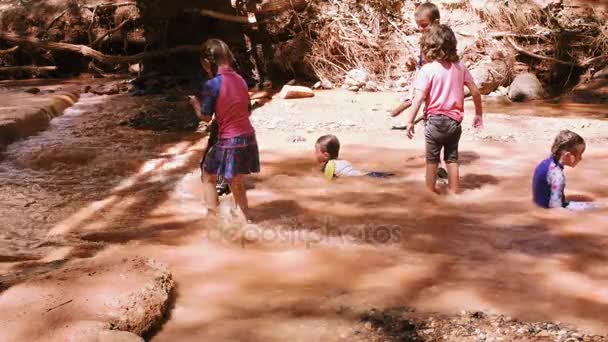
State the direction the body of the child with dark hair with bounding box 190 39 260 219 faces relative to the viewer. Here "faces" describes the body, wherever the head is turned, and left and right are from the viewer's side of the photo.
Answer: facing away from the viewer and to the left of the viewer

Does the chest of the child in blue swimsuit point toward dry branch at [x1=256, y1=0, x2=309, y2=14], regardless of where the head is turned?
no

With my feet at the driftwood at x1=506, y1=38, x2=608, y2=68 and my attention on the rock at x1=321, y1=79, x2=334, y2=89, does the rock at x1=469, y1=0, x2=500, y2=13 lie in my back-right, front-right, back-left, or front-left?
front-right

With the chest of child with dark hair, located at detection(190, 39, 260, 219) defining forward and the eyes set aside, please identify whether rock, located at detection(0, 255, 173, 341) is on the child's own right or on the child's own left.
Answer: on the child's own left

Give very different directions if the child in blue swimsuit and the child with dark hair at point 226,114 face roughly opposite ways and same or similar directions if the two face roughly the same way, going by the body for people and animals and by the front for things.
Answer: very different directions

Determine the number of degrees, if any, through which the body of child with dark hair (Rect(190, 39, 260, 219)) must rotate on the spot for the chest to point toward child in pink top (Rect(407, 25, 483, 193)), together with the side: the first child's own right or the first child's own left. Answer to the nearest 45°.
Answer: approximately 135° to the first child's own right

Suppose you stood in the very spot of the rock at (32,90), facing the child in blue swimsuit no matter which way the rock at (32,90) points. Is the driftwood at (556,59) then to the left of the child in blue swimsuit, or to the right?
left

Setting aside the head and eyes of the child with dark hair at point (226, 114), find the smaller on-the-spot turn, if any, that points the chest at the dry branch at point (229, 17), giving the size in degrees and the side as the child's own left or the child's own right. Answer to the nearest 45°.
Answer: approximately 45° to the child's own right

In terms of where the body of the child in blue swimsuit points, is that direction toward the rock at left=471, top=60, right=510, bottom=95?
no
